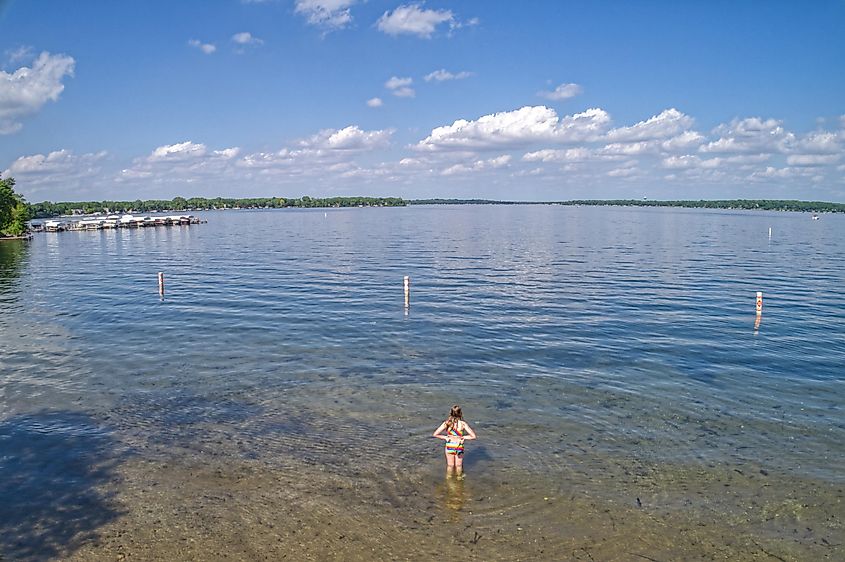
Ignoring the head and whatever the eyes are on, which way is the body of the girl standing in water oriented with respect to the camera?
away from the camera

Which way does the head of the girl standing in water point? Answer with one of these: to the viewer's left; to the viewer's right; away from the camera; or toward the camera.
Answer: away from the camera
